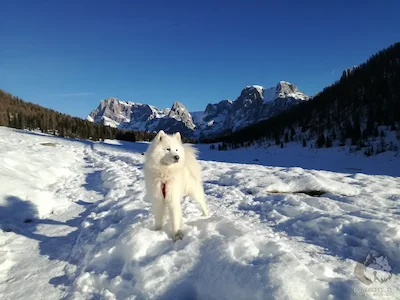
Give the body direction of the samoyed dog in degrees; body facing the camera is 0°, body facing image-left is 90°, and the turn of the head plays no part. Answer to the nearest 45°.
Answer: approximately 45°

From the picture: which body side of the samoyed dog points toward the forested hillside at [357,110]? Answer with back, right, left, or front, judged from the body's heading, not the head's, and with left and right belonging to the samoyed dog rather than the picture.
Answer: back
